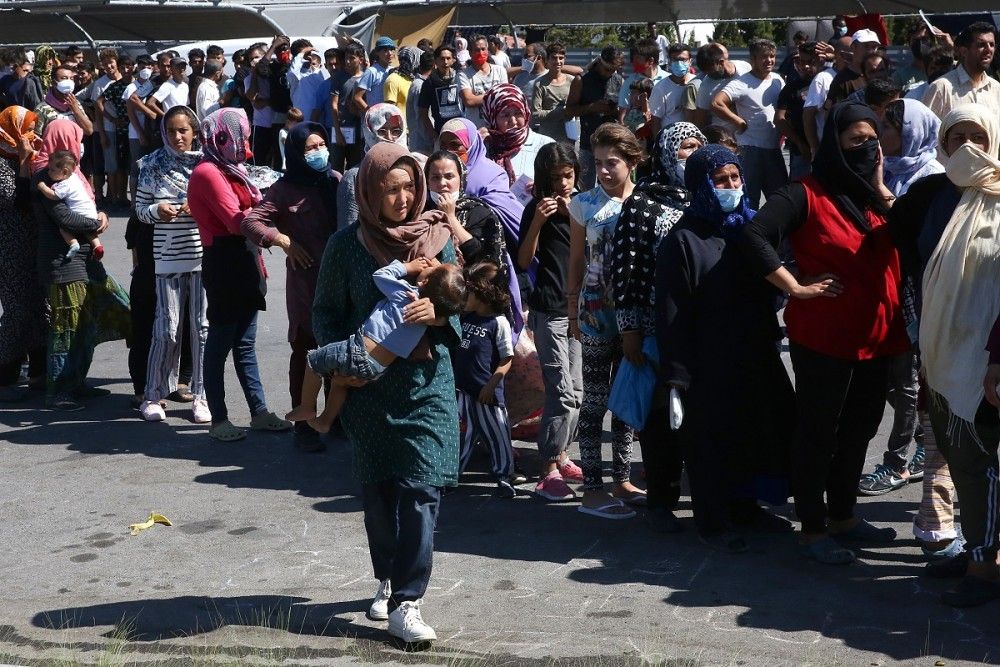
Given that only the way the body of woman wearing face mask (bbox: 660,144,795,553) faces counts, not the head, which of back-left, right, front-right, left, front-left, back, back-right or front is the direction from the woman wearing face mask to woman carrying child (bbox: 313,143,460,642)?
right

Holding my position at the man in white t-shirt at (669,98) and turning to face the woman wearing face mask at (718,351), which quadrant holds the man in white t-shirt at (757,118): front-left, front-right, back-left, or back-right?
front-left

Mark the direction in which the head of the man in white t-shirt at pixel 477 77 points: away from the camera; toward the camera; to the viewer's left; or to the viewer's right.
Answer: toward the camera

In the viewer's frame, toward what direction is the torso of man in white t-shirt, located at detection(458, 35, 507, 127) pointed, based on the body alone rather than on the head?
toward the camera

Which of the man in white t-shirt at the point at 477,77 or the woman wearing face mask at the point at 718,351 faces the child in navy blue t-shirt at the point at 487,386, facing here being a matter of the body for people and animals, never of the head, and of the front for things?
the man in white t-shirt

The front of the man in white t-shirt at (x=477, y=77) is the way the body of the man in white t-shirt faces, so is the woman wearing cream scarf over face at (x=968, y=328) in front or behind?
in front

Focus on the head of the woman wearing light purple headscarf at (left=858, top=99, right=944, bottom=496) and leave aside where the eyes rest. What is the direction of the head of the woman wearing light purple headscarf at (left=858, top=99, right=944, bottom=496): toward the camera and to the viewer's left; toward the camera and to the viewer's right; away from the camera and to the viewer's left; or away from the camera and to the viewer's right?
toward the camera and to the viewer's left

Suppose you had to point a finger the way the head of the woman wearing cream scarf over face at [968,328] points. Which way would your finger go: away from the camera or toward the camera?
toward the camera

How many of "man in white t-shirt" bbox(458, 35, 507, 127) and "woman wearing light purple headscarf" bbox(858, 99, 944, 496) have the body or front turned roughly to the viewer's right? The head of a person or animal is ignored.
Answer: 0

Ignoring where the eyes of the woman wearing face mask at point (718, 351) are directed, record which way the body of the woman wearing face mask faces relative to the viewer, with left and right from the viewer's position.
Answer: facing the viewer and to the right of the viewer

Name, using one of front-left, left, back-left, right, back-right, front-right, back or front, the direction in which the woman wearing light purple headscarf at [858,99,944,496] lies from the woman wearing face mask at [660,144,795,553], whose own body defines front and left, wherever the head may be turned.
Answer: left
